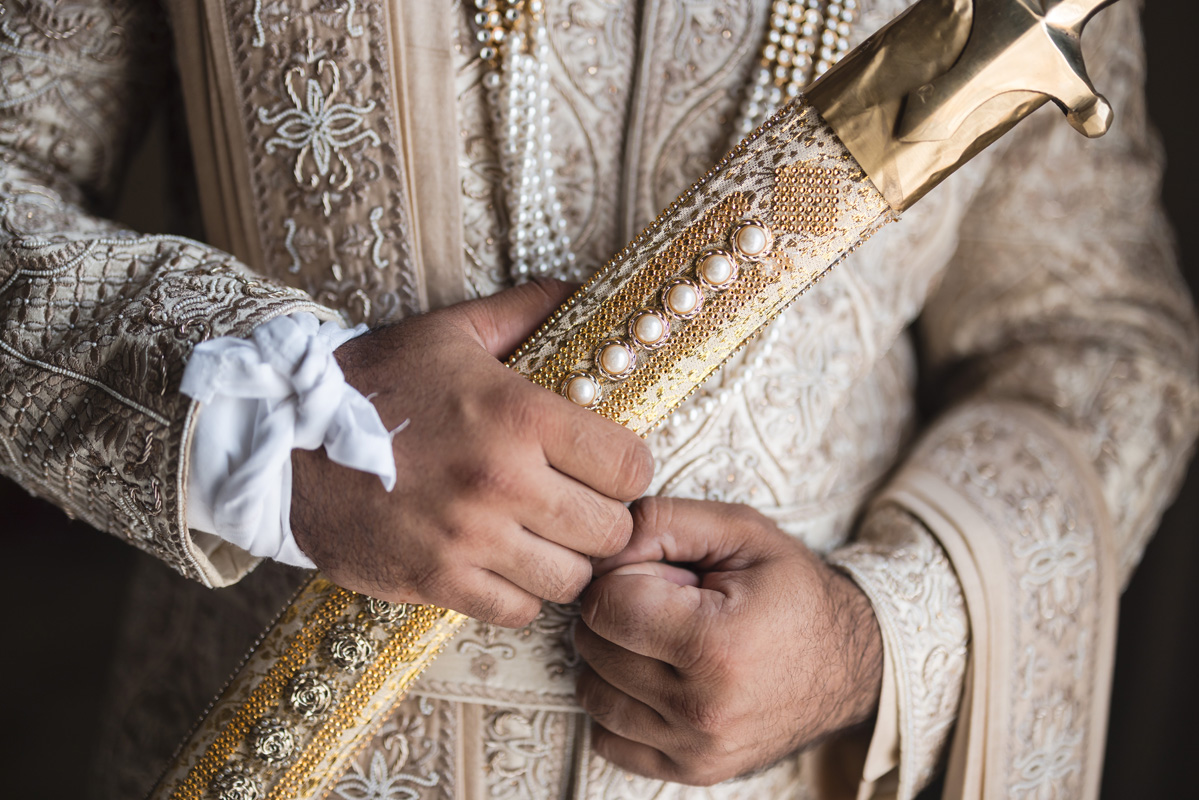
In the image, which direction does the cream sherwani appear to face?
toward the camera
